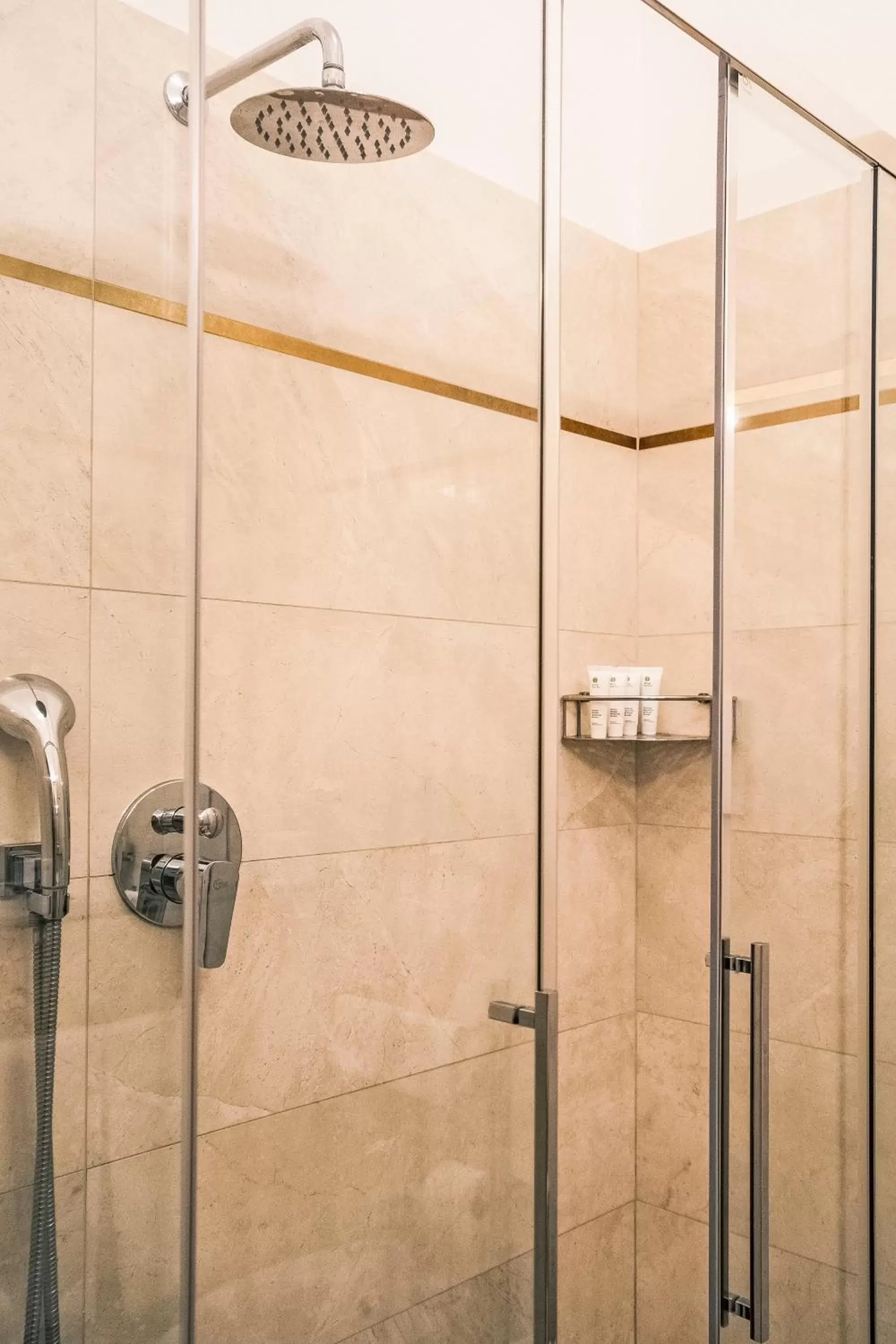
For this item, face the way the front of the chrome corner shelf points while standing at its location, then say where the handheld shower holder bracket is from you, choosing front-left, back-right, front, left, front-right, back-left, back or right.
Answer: front-right

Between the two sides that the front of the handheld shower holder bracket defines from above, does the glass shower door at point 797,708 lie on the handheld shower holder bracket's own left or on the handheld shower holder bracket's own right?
on the handheld shower holder bracket's own left

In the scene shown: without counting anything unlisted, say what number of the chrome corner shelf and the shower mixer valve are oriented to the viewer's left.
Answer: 0

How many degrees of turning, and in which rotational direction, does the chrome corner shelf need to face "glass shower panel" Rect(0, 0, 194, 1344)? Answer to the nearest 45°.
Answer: approximately 45° to its right

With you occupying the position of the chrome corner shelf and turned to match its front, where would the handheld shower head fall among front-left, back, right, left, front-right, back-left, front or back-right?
front-right

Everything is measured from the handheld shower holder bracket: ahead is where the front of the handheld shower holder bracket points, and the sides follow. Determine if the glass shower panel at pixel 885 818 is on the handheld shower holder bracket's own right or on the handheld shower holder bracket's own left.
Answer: on the handheld shower holder bracket's own left

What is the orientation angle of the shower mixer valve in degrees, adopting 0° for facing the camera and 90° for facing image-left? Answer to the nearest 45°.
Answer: approximately 315°

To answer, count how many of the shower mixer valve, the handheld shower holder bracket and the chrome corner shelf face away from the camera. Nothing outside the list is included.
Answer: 0

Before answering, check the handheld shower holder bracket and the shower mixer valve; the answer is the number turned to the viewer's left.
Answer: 0

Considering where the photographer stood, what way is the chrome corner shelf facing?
facing the viewer
